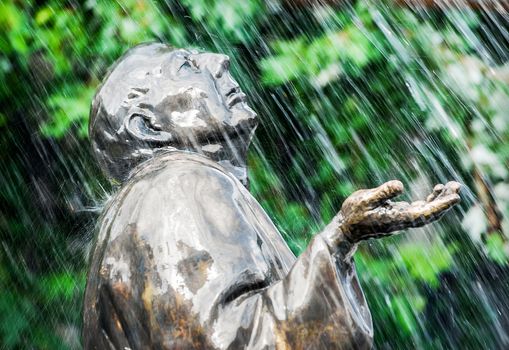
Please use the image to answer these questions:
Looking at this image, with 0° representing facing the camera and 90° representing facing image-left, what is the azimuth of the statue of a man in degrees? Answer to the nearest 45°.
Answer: approximately 270°

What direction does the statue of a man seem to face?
to the viewer's right
